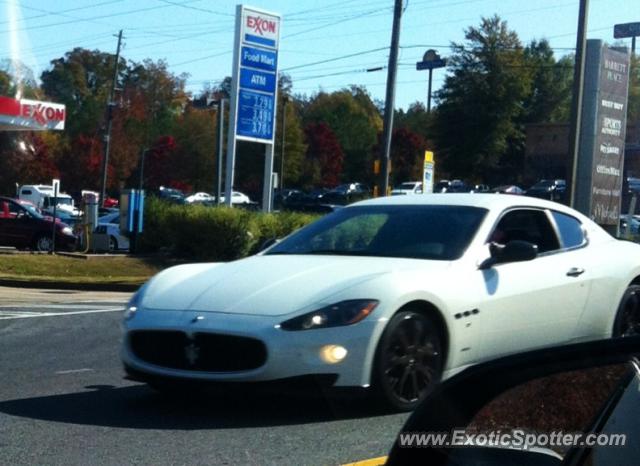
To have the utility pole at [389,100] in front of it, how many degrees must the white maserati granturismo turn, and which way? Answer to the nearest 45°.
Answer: approximately 135° to its right

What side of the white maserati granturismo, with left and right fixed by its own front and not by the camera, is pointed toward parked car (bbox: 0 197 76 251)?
right

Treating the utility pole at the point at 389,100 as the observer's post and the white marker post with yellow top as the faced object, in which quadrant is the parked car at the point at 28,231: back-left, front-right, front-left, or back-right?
back-right

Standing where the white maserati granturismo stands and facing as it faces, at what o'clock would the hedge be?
The hedge is roughly at 4 o'clock from the white maserati granturismo.

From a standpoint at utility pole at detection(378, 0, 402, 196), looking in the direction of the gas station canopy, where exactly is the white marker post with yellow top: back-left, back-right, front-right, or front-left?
back-left

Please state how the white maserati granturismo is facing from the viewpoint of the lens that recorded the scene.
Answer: facing the viewer and to the left of the viewer

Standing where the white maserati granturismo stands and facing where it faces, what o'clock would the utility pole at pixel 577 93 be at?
The utility pole is roughly at 5 o'clock from the white maserati granturismo.

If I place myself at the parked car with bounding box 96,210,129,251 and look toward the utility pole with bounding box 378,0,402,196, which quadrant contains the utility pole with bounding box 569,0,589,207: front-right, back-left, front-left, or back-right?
front-right
